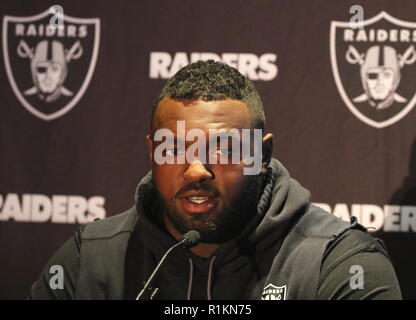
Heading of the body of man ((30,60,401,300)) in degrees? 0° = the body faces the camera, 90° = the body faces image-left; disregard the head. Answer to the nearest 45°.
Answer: approximately 0°
